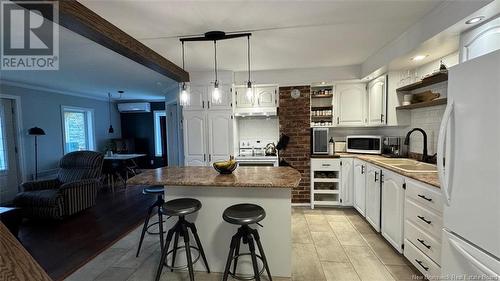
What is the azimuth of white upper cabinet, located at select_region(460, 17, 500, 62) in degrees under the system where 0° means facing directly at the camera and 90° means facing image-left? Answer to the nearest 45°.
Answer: approximately 45°

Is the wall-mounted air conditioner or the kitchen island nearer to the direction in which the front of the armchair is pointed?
the kitchen island

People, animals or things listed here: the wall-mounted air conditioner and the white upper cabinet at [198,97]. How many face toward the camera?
2

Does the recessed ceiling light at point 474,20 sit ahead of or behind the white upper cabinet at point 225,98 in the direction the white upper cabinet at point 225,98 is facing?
ahead

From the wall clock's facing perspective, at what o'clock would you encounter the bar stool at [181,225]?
The bar stool is roughly at 1 o'clock from the wall clock.

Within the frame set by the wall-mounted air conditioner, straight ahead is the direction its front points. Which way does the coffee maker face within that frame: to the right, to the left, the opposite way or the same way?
to the right

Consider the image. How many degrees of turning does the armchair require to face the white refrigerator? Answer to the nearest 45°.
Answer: approximately 45° to its left

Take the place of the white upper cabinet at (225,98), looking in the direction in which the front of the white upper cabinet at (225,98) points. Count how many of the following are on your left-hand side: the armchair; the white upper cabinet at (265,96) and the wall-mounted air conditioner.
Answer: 1

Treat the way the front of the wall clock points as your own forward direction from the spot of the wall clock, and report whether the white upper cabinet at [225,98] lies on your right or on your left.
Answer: on your right

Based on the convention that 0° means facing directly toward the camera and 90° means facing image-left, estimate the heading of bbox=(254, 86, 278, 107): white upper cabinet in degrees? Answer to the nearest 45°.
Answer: approximately 0°

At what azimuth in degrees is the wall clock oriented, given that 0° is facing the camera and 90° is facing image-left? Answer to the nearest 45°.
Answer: approximately 0°

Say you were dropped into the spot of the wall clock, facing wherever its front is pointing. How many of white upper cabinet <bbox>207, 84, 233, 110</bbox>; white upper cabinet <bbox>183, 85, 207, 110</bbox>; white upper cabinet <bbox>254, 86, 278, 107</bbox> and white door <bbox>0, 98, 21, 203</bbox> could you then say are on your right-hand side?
4
